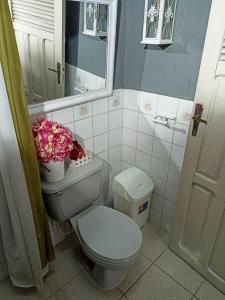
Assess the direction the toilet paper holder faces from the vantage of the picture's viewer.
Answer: facing the viewer and to the left of the viewer

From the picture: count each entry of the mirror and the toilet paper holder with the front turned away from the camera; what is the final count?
0

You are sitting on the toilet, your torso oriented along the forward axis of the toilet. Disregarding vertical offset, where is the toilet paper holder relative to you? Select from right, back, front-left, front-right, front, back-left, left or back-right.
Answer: left

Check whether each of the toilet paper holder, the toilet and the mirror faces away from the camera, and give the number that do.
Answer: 0

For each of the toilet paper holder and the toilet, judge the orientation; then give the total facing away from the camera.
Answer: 0

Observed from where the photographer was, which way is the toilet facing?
facing the viewer and to the right of the viewer

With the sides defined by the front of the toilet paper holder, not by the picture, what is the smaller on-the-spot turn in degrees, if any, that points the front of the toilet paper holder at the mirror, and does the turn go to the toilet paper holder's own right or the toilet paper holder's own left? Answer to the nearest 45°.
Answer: approximately 45° to the toilet paper holder's own right

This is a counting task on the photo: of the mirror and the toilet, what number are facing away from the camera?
0

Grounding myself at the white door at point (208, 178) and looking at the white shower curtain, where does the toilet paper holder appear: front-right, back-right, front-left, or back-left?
front-right

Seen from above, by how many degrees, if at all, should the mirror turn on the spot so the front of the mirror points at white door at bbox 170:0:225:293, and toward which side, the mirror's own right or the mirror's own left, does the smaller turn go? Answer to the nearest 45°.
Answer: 0° — it already faces it
